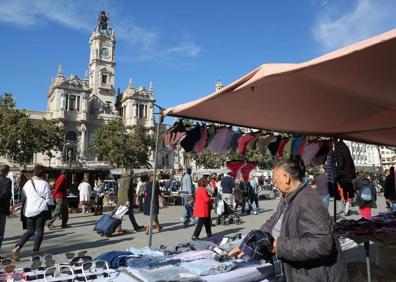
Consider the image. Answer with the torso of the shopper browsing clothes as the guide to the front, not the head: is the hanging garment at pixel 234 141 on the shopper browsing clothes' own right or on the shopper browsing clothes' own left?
on the shopper browsing clothes' own right

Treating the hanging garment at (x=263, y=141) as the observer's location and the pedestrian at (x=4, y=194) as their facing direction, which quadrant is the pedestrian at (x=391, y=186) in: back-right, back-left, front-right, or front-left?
back-right

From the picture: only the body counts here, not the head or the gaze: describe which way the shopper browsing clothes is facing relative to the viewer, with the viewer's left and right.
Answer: facing to the left of the viewer

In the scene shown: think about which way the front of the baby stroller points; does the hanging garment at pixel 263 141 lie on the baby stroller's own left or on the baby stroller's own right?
on the baby stroller's own right
